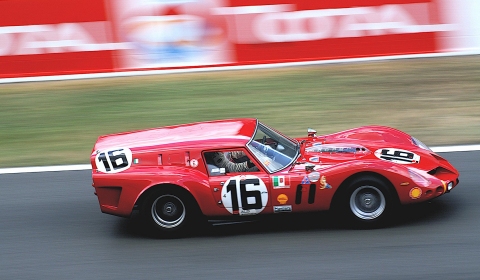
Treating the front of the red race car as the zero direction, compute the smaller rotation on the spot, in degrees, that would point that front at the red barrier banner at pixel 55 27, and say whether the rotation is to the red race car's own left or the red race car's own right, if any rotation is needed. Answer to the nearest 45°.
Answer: approximately 135° to the red race car's own left

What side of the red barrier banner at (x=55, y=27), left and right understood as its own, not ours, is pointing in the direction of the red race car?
front

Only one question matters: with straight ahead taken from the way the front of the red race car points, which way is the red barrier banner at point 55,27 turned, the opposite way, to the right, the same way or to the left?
to the right

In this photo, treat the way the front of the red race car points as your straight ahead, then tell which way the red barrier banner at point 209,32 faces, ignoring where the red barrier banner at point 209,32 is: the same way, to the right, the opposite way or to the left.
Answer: to the right

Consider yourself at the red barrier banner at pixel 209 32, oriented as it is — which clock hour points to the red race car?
The red race car is roughly at 12 o'clock from the red barrier banner.

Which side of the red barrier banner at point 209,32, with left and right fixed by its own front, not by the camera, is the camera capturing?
front

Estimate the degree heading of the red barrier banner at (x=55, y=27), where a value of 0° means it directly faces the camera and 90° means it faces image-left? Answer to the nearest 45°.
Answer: approximately 0°

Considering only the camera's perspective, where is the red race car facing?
facing to the right of the viewer
